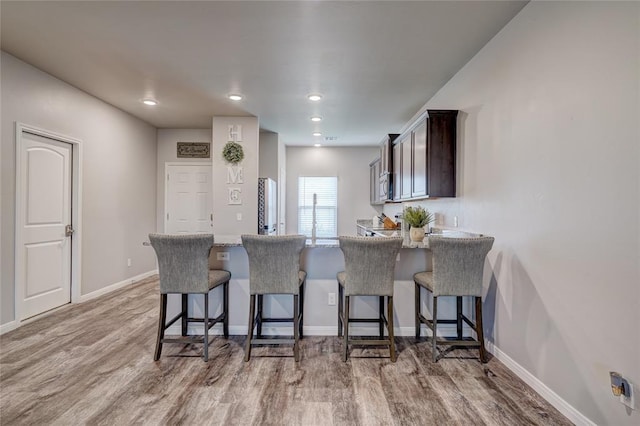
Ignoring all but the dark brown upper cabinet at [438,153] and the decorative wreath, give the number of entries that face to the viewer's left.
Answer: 1

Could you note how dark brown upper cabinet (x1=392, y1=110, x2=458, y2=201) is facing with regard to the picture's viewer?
facing to the left of the viewer

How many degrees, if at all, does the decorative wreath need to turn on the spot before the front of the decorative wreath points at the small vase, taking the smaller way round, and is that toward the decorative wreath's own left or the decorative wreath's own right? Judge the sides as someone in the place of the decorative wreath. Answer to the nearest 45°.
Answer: approximately 45° to the decorative wreath's own left

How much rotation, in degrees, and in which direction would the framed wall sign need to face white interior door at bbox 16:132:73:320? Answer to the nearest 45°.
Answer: approximately 45° to its right

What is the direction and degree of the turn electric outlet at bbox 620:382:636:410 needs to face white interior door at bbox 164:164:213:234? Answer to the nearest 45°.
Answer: approximately 45° to its right

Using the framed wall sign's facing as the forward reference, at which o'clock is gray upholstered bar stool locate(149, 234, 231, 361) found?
The gray upholstered bar stool is roughly at 12 o'clock from the framed wall sign.

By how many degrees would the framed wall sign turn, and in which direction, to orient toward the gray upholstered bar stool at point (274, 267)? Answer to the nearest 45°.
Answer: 0° — it already faces it

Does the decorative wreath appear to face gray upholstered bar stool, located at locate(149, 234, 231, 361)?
yes

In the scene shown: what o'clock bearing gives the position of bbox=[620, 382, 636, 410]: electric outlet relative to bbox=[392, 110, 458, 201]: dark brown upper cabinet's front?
The electric outlet is roughly at 8 o'clock from the dark brown upper cabinet.

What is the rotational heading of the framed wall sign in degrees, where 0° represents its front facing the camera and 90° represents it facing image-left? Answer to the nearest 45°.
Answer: approximately 0°
